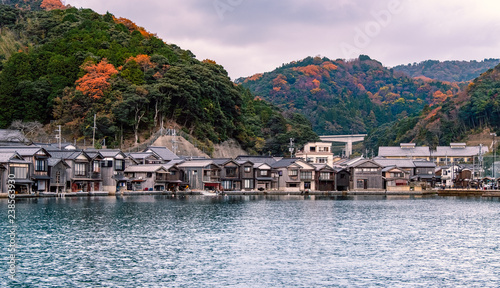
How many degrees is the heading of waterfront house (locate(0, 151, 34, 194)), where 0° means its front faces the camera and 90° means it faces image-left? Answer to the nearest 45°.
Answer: approximately 315°
